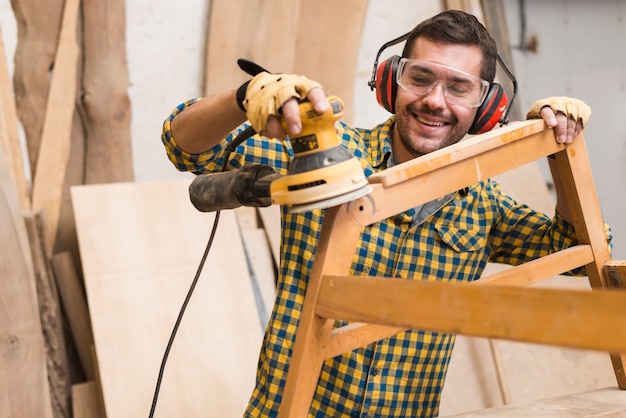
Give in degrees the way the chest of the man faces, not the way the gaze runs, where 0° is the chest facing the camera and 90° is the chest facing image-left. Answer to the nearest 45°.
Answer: approximately 0°

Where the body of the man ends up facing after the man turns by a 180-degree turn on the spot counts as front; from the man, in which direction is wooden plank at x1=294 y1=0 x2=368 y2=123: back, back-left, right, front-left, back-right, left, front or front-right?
front

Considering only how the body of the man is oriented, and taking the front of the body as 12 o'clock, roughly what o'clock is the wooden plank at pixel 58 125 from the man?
The wooden plank is roughly at 4 o'clock from the man.

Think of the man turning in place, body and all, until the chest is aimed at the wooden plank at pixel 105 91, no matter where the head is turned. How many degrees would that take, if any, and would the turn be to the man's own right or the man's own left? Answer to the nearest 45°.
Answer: approximately 135° to the man's own right

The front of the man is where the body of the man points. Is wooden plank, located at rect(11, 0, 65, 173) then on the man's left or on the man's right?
on the man's right

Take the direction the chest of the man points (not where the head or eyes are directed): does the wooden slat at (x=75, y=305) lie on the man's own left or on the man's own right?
on the man's own right

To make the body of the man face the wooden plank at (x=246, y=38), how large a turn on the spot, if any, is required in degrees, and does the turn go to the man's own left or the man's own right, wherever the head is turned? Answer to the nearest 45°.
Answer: approximately 180°

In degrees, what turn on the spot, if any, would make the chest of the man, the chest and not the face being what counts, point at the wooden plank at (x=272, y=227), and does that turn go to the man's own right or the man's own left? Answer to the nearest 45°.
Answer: approximately 180°

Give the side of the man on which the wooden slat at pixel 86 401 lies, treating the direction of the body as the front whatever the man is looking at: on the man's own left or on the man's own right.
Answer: on the man's own right

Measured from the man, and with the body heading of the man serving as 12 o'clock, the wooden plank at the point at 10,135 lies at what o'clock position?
The wooden plank is roughly at 4 o'clock from the man.

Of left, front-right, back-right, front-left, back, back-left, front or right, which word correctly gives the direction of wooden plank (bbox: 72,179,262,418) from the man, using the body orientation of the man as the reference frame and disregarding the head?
back-right
